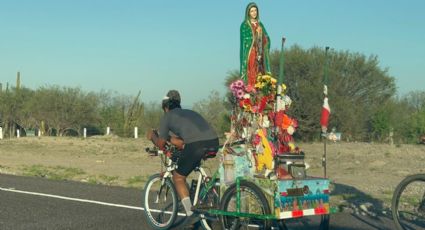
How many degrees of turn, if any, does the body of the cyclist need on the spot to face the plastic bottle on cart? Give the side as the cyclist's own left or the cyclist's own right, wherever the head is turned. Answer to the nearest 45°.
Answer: approximately 180°

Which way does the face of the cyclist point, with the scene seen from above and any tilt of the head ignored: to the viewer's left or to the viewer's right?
to the viewer's left

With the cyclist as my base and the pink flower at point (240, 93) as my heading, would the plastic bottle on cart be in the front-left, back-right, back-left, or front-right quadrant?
front-right

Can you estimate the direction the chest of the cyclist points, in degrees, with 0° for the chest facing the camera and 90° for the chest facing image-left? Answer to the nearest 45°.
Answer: approximately 135°

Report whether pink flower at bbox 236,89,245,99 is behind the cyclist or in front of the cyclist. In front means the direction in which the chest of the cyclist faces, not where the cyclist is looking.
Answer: behind
